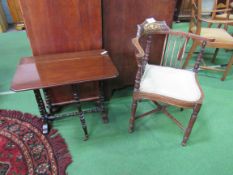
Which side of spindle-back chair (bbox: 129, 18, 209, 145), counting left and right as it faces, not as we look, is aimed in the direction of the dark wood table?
right

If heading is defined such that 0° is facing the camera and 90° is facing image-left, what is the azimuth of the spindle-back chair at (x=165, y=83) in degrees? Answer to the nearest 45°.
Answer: approximately 315°

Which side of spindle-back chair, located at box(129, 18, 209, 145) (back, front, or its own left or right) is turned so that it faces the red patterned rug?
right
